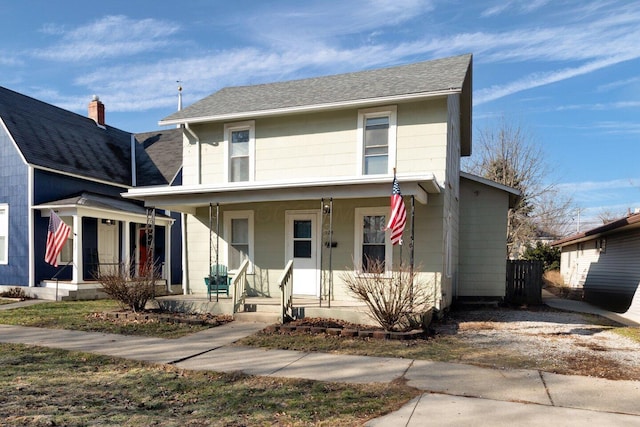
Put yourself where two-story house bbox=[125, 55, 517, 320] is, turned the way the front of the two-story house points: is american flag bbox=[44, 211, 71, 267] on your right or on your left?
on your right

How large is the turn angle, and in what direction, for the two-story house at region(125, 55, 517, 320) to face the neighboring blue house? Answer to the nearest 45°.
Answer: approximately 135° to its right

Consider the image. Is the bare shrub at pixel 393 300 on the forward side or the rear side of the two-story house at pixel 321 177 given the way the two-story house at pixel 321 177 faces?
on the forward side

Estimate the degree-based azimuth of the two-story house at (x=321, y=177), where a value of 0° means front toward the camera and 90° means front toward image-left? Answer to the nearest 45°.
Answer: approximately 0°
